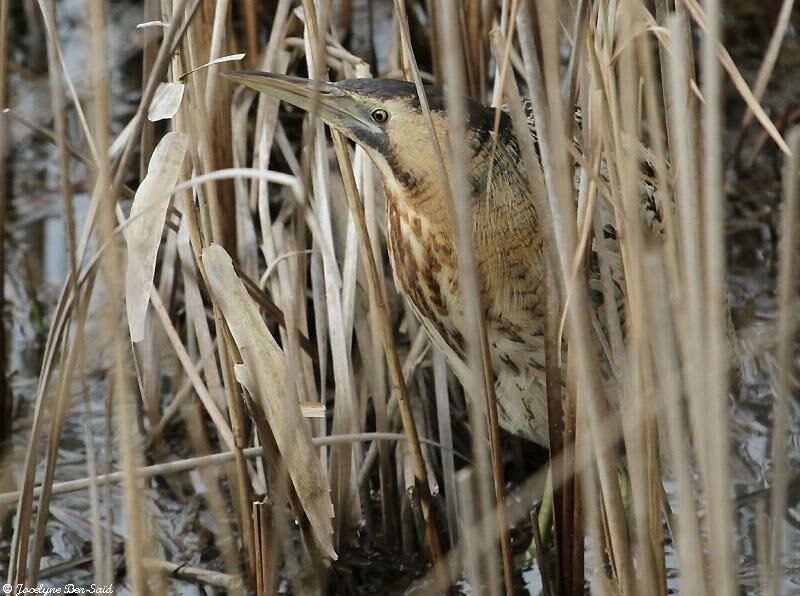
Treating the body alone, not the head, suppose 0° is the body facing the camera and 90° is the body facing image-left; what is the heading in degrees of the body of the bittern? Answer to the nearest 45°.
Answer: approximately 90°

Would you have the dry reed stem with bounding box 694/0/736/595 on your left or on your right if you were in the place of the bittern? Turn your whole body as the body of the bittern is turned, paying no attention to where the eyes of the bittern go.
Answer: on your left

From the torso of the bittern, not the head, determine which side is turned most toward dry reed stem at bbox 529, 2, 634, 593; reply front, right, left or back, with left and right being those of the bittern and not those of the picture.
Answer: left

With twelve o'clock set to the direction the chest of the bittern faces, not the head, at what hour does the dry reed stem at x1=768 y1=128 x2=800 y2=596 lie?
The dry reed stem is roughly at 8 o'clock from the bittern.

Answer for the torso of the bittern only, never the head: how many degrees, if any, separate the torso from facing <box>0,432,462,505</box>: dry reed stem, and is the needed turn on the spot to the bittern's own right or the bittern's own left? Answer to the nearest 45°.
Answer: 0° — it already faces it

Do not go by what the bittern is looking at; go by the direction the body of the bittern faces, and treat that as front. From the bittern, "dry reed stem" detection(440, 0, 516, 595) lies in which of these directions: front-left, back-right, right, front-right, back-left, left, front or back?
left
